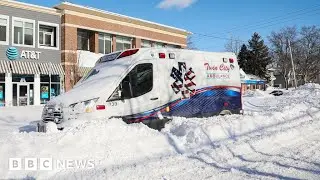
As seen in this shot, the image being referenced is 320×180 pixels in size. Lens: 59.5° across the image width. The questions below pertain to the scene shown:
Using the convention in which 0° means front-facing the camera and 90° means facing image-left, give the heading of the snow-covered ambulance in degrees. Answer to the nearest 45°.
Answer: approximately 45°

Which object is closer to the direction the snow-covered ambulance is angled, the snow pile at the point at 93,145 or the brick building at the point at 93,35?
the snow pile

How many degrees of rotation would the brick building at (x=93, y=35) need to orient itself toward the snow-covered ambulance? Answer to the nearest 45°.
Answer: approximately 45° to its right

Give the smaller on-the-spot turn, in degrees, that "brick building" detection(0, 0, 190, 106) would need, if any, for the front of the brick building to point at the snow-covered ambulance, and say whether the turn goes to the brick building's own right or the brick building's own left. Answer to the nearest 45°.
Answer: approximately 45° to the brick building's own right

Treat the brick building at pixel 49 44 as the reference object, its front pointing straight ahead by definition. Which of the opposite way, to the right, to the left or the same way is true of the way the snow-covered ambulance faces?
to the right

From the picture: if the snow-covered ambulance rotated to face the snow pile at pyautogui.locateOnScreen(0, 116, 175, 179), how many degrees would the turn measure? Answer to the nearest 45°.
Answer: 0° — it already faces it

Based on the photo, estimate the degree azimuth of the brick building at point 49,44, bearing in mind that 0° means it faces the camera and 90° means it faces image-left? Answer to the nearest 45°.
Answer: approximately 315°

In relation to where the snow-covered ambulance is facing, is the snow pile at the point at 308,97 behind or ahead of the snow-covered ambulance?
behind
